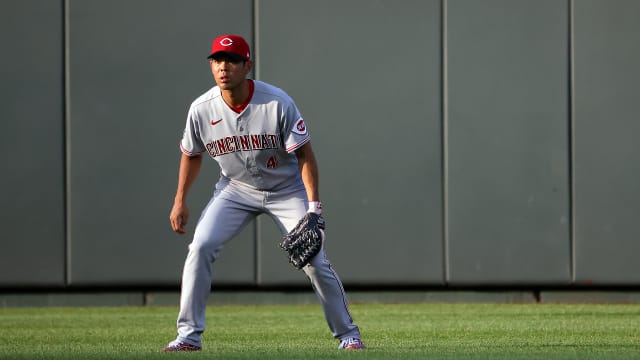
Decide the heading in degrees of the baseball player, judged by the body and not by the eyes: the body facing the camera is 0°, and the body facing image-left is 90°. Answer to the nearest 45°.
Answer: approximately 0°
